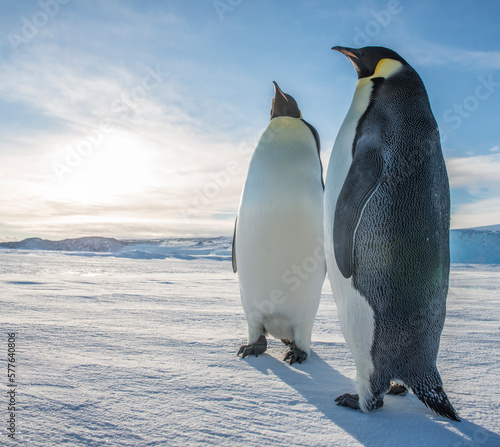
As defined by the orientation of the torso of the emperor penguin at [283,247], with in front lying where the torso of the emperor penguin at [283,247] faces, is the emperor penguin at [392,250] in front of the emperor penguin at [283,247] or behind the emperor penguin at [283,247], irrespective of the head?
in front

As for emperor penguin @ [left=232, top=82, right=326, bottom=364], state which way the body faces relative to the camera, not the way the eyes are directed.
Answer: toward the camera
